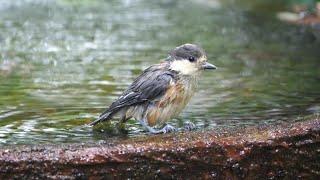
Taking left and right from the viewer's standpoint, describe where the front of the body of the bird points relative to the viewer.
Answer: facing to the right of the viewer
